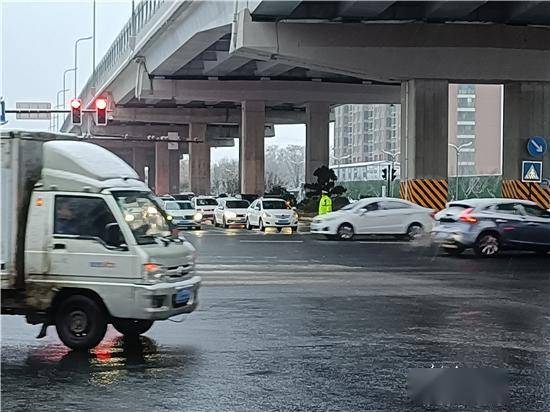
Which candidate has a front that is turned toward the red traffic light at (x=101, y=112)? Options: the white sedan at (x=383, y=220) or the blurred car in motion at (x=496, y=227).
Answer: the white sedan

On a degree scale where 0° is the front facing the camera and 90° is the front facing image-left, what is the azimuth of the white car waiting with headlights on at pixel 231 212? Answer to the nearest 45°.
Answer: approximately 315°

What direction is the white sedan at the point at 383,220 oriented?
to the viewer's left

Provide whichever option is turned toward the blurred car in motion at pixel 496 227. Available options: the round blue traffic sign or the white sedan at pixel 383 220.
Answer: the round blue traffic sign

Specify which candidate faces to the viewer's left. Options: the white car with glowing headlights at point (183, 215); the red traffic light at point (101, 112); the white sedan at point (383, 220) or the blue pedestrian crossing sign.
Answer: the white sedan

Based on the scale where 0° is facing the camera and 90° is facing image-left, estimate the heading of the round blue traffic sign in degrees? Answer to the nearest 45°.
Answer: approximately 0°

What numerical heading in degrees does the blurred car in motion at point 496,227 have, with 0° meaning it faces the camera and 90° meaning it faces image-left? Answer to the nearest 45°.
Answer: approximately 225°
